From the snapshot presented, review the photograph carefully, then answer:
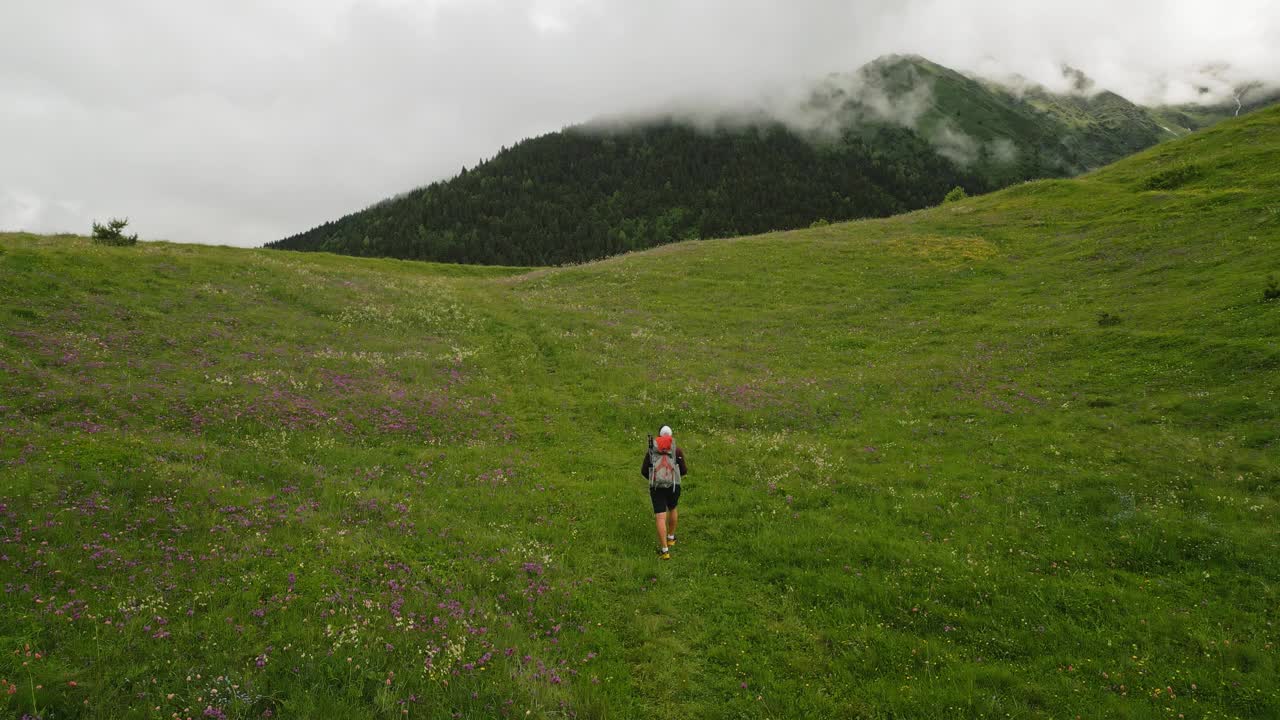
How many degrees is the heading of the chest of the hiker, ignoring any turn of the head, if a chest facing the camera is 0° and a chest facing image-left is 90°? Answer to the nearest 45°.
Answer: approximately 180°

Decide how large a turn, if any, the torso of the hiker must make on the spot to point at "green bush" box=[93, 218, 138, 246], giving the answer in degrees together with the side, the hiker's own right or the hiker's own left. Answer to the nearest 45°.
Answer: approximately 45° to the hiker's own left
